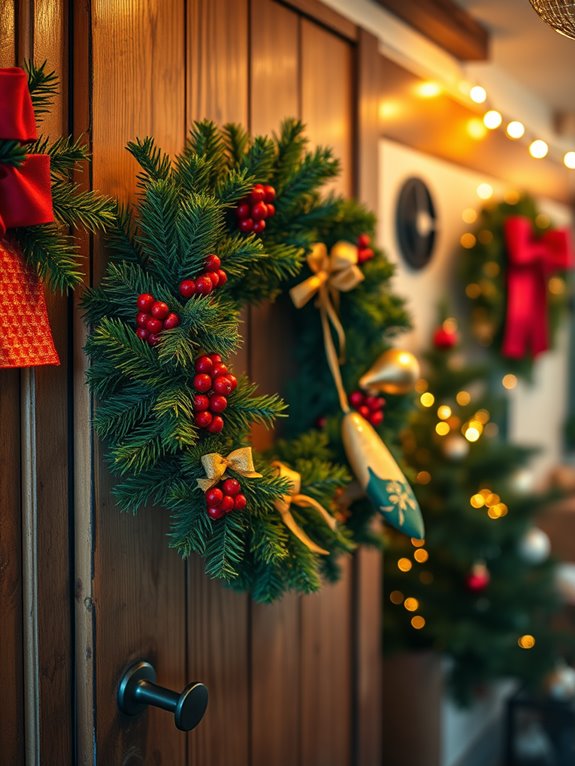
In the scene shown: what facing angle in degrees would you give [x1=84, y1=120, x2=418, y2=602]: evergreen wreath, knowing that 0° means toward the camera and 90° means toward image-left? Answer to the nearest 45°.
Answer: approximately 315°

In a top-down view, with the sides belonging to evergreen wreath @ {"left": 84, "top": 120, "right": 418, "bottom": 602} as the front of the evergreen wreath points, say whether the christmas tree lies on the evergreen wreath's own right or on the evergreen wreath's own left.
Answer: on the evergreen wreath's own left

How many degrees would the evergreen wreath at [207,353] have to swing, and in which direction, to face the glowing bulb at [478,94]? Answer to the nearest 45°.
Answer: approximately 90° to its left

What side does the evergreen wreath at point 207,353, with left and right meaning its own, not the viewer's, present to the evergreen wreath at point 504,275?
left
